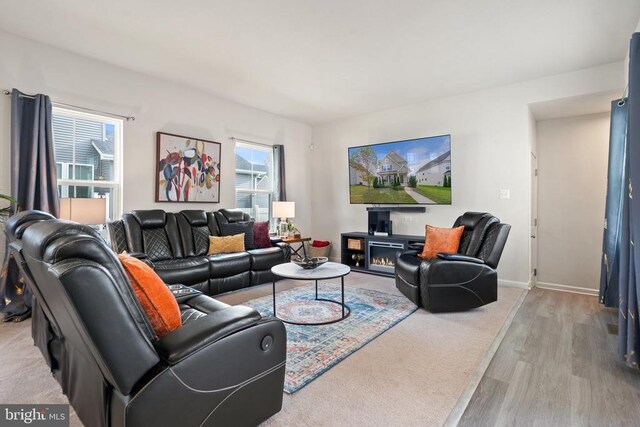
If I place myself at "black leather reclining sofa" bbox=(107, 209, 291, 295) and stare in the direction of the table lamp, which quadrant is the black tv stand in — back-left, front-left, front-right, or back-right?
front-right

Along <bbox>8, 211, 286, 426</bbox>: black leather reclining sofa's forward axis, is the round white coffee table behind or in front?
in front

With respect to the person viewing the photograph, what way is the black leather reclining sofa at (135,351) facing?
facing away from the viewer and to the right of the viewer

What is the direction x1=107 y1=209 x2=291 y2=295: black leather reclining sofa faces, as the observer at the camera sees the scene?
facing the viewer and to the right of the viewer

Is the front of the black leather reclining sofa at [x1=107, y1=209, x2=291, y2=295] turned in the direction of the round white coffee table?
yes

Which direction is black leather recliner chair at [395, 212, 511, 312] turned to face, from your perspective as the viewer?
facing the viewer and to the left of the viewer

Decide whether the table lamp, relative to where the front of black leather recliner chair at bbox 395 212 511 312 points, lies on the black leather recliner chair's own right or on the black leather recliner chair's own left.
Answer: on the black leather recliner chair's own right

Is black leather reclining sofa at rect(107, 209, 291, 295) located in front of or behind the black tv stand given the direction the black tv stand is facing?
in front

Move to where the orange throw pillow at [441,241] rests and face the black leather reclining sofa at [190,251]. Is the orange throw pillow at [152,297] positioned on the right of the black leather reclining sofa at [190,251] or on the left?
left

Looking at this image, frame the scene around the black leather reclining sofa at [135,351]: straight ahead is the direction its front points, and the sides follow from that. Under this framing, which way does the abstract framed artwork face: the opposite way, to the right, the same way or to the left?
to the right

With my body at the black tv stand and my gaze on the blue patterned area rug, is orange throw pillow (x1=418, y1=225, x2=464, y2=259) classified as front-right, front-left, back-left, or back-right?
front-left

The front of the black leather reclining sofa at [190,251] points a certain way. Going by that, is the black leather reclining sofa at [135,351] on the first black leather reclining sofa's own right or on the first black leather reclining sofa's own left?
on the first black leather reclining sofa's own right

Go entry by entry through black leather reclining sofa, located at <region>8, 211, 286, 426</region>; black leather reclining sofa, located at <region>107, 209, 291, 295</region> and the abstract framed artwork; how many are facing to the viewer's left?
0

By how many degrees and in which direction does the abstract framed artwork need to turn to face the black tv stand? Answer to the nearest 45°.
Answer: approximately 45° to its left

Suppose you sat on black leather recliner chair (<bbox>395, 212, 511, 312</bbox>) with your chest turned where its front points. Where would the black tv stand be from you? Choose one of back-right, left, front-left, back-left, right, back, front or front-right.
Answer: right

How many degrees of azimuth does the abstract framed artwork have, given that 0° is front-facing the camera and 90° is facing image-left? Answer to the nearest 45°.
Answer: approximately 315°

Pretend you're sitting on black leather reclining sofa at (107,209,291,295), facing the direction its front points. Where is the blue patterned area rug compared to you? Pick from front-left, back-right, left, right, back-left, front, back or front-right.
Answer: front
